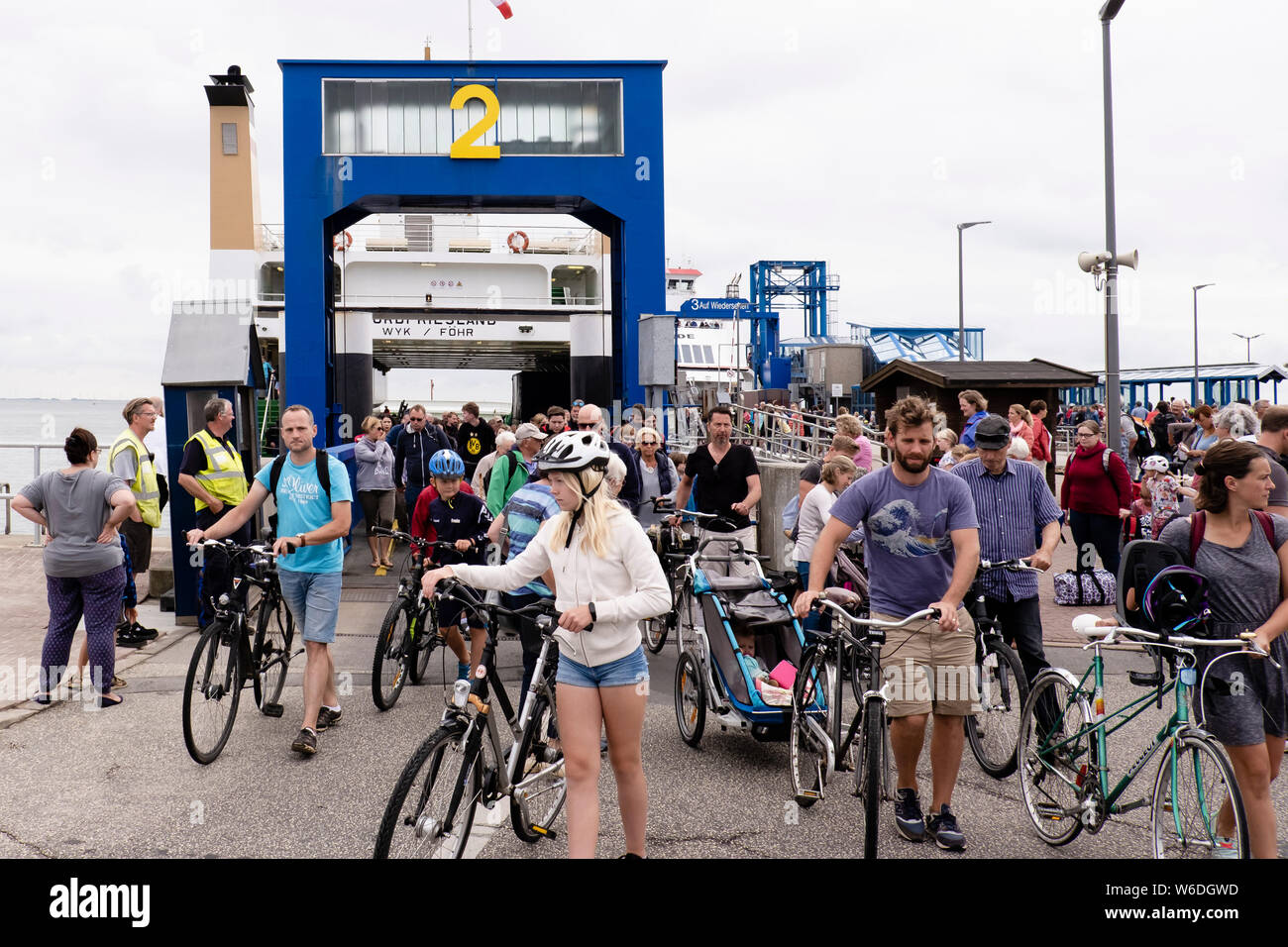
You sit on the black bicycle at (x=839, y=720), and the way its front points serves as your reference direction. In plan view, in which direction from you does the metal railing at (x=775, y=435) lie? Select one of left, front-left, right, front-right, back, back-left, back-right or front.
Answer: back

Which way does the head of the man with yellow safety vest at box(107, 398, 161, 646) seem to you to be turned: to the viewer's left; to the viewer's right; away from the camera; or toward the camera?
to the viewer's right

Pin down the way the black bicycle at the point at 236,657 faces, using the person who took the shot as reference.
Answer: facing the viewer and to the left of the viewer

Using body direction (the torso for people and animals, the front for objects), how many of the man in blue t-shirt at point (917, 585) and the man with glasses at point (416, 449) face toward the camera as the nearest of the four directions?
2

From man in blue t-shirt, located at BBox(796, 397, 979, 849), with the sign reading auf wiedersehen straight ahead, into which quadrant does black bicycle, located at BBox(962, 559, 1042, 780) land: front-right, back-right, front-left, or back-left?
front-right

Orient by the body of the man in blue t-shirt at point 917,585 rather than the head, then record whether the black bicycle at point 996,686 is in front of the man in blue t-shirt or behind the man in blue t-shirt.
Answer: behind

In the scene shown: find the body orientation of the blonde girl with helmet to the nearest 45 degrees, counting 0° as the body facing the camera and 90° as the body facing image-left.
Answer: approximately 45°

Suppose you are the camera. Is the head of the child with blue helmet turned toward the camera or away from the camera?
toward the camera

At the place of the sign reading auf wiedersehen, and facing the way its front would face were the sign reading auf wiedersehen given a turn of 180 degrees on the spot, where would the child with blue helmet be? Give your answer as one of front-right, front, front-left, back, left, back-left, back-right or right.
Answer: back

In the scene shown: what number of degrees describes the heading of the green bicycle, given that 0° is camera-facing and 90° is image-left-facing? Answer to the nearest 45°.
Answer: approximately 315°
